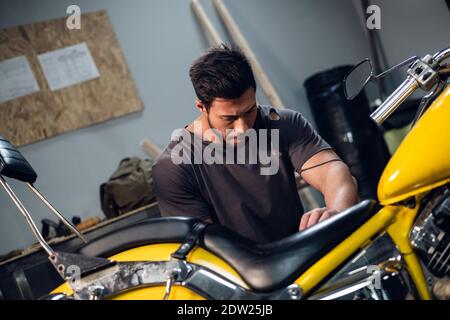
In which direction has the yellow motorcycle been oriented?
to the viewer's right

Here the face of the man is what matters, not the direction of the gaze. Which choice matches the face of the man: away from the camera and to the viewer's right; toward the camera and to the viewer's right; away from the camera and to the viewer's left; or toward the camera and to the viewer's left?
toward the camera and to the viewer's right

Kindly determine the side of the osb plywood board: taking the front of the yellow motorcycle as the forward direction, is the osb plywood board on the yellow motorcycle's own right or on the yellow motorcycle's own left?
on the yellow motorcycle's own left
